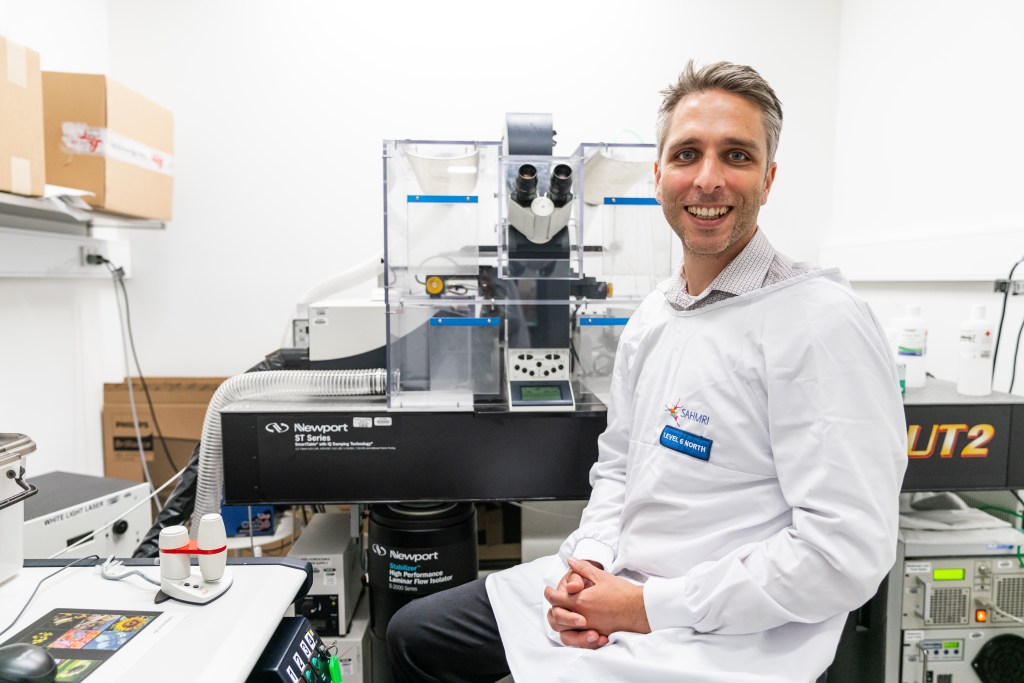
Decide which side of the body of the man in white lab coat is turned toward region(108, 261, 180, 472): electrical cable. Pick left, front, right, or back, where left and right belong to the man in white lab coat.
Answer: right

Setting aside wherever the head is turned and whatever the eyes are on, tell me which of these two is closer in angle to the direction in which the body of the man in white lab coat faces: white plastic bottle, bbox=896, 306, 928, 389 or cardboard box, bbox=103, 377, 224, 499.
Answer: the cardboard box

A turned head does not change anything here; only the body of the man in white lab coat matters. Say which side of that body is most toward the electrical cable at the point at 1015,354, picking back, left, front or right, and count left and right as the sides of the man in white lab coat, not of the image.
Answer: back

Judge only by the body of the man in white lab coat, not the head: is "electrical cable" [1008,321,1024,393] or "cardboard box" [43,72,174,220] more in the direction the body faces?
the cardboard box

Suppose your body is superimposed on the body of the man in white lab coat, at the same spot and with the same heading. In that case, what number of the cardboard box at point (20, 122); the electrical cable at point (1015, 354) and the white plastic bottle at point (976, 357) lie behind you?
2

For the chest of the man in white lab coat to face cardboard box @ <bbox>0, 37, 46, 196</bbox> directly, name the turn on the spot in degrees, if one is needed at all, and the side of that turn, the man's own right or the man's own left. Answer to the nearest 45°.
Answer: approximately 45° to the man's own right

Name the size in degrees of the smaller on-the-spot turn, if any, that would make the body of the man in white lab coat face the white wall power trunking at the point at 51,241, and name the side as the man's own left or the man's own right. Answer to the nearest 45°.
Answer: approximately 45° to the man's own right

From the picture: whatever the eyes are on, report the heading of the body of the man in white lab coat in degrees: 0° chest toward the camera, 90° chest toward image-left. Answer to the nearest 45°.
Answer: approximately 45°

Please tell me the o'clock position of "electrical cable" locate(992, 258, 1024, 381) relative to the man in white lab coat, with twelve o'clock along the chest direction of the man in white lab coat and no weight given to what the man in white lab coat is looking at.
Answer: The electrical cable is roughly at 6 o'clock from the man in white lab coat.

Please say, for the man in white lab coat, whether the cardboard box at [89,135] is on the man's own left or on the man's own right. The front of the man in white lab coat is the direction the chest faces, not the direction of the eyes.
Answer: on the man's own right

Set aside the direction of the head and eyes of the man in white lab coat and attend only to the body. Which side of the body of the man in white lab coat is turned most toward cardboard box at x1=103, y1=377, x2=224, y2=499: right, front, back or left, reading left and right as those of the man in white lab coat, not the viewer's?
right

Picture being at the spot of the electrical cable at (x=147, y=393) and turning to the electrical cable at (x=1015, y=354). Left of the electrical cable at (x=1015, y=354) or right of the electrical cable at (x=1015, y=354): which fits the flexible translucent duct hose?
right

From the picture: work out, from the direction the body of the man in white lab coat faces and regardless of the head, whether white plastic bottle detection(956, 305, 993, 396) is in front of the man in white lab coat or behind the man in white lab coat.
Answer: behind

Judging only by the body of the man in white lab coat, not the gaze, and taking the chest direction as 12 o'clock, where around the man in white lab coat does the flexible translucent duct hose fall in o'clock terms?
The flexible translucent duct hose is roughly at 2 o'clock from the man in white lab coat.
